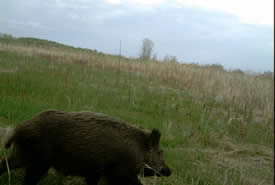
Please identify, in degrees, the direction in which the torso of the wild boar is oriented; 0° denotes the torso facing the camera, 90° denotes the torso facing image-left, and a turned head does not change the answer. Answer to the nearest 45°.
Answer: approximately 270°
